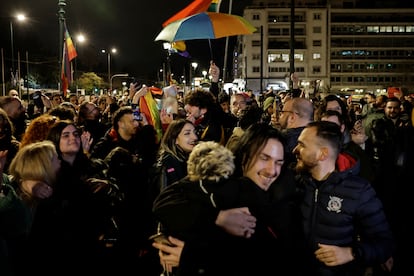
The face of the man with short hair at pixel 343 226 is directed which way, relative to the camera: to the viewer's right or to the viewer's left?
to the viewer's left

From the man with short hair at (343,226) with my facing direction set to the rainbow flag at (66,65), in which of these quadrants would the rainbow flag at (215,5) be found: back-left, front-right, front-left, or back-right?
front-right

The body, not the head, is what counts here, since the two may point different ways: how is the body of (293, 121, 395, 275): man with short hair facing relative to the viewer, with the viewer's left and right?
facing the viewer and to the left of the viewer

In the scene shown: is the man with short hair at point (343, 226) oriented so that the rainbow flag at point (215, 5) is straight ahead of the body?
no

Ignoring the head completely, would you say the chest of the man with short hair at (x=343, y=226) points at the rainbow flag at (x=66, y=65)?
no

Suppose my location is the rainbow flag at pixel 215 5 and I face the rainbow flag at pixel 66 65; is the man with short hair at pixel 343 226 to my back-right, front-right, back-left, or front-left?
back-left

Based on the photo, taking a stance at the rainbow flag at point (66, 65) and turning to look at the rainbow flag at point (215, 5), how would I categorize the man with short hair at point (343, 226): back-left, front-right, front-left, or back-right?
front-right
